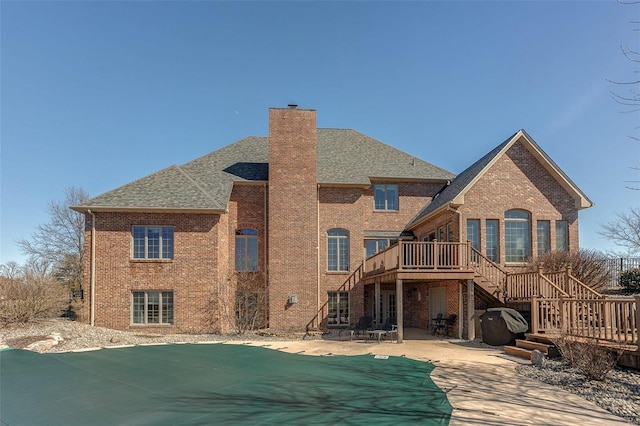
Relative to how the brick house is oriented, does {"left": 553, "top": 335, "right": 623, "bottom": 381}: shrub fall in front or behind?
behind

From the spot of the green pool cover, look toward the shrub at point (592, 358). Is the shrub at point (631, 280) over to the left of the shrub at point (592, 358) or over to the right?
left

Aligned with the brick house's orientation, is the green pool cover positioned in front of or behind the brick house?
behind

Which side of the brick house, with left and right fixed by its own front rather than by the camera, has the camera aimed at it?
back

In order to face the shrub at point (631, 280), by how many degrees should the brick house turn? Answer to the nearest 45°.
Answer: approximately 90° to its right

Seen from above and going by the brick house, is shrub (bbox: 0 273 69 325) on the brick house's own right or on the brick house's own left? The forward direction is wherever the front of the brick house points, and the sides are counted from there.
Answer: on the brick house's own left
